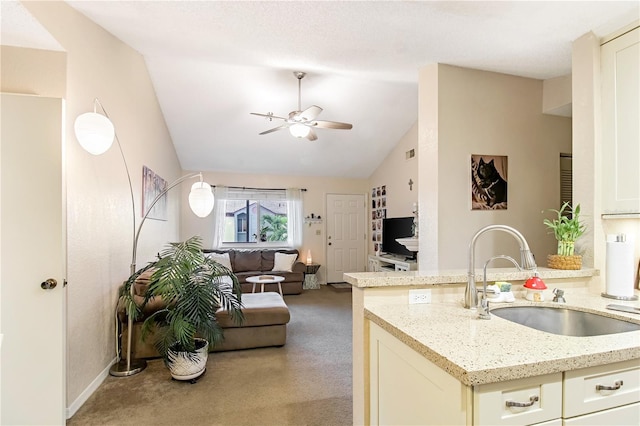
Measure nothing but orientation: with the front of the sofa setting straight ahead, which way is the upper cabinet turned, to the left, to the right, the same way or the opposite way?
to the right

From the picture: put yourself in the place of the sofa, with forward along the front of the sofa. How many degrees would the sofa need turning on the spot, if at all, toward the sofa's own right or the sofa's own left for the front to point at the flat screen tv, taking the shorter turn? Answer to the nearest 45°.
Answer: approximately 45° to the sofa's own left

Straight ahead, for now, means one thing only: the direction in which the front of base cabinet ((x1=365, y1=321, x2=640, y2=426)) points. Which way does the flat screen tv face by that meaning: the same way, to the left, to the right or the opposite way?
to the right

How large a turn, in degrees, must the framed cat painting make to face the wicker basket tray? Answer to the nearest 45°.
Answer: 0° — it already faces it

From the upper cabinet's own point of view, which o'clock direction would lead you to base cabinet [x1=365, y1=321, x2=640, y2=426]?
The base cabinet is roughly at 11 o'clock from the upper cabinet.

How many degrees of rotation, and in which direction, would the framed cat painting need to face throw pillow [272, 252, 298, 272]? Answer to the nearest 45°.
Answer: approximately 135° to its right

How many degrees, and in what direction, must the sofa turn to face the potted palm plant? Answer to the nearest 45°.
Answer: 0° — it already faces it

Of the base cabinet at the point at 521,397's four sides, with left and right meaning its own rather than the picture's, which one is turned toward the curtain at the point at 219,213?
back

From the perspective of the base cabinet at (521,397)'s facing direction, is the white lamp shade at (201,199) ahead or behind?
behind

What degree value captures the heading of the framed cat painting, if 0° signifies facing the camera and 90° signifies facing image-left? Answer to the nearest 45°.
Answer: approximately 0°
